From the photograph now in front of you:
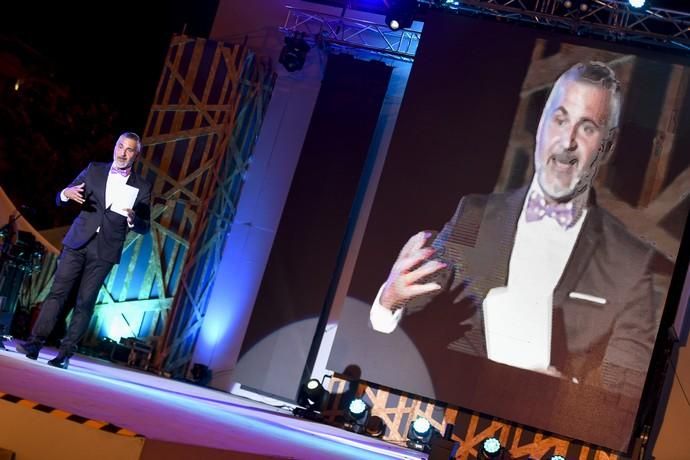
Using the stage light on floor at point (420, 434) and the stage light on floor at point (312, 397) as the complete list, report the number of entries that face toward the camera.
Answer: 2

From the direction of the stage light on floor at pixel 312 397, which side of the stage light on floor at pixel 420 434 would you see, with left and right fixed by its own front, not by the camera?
right

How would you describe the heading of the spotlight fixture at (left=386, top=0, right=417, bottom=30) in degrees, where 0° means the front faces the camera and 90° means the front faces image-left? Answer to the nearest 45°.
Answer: approximately 45°

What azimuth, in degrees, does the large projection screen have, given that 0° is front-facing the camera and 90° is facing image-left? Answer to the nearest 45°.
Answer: approximately 0°
